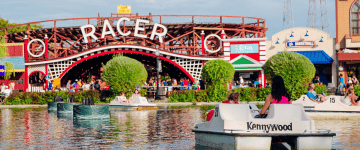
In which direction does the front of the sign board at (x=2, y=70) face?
toward the camera

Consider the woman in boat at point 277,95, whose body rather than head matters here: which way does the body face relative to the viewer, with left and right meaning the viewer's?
facing away from the viewer

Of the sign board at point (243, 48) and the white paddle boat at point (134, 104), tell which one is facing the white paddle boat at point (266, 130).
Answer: the sign board

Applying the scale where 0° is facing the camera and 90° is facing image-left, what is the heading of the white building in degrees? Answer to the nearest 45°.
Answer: approximately 0°

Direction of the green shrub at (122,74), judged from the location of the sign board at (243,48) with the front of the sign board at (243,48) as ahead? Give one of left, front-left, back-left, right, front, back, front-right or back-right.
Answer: front-right

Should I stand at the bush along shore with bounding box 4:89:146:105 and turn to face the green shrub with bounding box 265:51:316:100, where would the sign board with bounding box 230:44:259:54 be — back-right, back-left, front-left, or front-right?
front-left

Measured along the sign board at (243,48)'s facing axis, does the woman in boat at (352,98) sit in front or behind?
in front

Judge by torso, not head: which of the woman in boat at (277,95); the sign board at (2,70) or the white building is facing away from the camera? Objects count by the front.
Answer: the woman in boat

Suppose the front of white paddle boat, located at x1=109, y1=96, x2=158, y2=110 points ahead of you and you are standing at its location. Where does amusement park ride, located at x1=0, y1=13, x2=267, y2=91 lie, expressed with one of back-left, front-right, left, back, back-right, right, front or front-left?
right

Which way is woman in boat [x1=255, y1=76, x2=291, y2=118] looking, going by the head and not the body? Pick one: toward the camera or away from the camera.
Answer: away from the camera

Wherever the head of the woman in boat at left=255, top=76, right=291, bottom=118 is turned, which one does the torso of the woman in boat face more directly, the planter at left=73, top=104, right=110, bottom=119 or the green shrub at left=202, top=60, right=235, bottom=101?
the green shrub

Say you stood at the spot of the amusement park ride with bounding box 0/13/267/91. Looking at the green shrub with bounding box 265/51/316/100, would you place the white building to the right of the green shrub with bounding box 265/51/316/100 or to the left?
left

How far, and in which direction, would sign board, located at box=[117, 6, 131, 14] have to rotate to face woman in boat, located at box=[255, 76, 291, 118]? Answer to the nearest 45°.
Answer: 0° — it already faces them

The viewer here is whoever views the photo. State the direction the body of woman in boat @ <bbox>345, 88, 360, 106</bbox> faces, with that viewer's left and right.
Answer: facing to the left of the viewer

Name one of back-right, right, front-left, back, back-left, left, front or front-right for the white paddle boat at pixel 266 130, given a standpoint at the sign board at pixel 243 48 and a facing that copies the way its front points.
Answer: front

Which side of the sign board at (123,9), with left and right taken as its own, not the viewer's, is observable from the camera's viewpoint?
front
